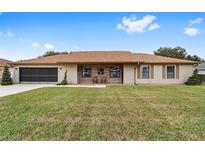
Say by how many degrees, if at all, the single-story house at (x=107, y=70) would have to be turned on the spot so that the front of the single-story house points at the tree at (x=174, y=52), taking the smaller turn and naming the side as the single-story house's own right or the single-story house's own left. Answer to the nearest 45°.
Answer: approximately 135° to the single-story house's own left

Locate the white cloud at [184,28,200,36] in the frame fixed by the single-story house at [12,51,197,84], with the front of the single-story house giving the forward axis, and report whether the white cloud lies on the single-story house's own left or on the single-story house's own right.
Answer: on the single-story house's own left

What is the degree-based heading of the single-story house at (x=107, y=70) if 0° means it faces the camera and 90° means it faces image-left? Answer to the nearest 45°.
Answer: approximately 0°

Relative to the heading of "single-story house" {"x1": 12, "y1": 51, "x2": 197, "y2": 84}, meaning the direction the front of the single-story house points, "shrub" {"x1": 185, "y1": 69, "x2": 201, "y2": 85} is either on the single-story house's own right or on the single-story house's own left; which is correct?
on the single-story house's own left

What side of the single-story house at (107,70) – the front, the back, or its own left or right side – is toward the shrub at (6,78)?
right
